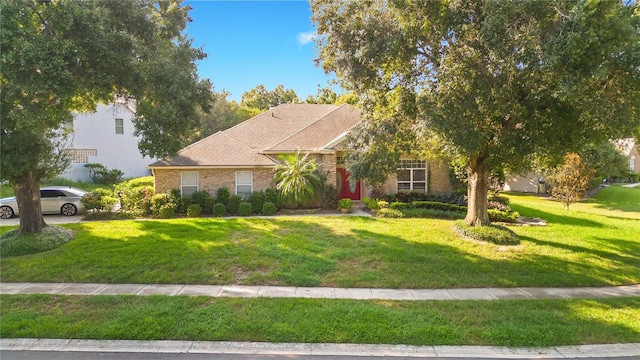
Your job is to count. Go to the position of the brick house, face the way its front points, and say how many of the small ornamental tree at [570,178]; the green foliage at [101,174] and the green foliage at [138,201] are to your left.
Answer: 1

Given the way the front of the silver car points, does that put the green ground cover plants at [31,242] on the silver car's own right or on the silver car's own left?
on the silver car's own left

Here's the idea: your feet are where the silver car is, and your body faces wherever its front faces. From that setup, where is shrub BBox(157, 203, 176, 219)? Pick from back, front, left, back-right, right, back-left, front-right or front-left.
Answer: back-left

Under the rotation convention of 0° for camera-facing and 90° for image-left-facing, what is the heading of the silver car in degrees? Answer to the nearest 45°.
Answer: approximately 90°

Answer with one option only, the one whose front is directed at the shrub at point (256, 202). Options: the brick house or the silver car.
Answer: the brick house

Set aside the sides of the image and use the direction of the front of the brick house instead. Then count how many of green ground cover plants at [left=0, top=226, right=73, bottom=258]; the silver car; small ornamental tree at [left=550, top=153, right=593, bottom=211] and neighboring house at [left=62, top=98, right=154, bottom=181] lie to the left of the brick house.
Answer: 1

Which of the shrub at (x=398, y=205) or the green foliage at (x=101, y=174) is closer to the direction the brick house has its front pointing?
the shrub

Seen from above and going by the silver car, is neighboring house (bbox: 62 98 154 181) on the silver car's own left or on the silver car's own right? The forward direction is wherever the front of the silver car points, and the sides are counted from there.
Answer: on the silver car's own right

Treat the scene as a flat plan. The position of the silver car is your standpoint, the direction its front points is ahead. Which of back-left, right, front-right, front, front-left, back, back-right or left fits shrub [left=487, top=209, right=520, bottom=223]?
back-left

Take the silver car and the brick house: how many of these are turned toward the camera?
1

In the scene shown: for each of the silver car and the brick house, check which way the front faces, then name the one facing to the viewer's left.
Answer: the silver car

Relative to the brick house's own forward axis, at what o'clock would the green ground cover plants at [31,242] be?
The green ground cover plants is roughly at 1 o'clock from the brick house.

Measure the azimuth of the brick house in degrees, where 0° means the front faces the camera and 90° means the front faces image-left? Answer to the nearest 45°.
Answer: approximately 0°

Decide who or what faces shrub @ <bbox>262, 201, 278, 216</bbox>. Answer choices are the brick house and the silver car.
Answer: the brick house

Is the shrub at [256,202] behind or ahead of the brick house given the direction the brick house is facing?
ahead
